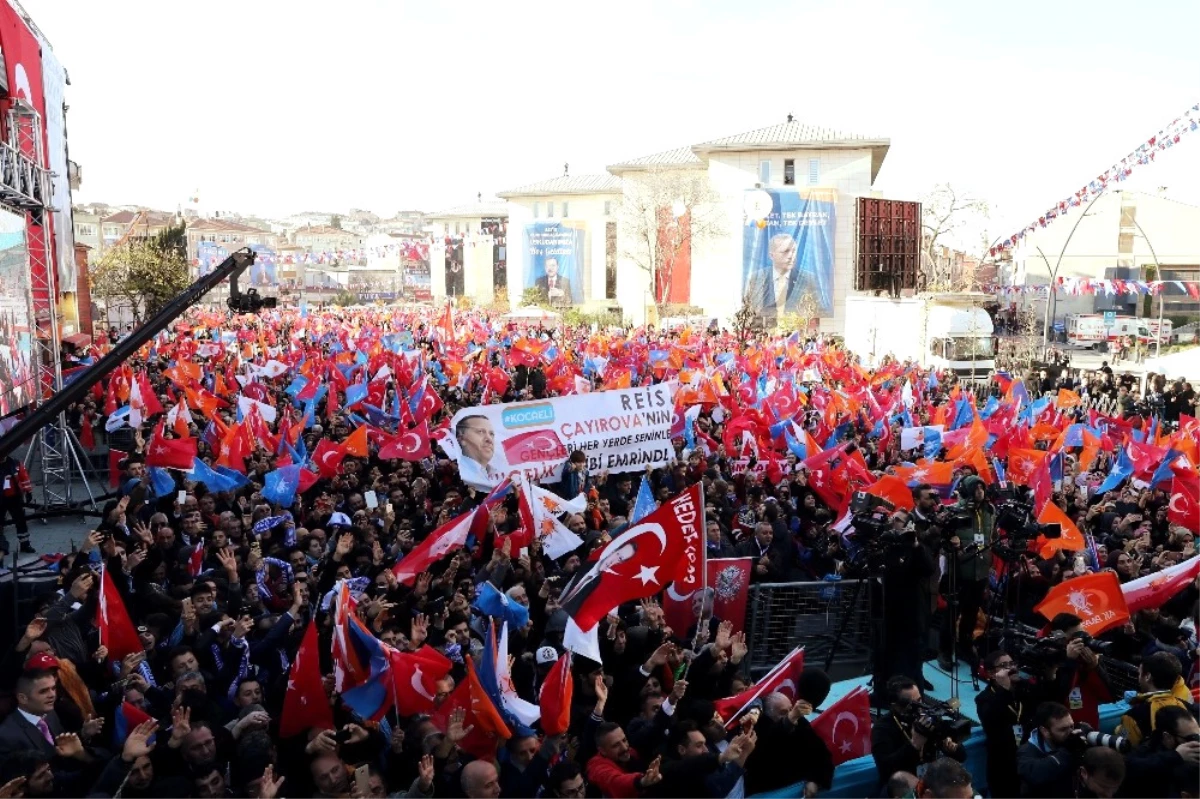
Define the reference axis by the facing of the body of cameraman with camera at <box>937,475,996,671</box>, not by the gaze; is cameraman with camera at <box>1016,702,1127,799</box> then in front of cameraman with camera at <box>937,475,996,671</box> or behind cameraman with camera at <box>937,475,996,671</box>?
in front

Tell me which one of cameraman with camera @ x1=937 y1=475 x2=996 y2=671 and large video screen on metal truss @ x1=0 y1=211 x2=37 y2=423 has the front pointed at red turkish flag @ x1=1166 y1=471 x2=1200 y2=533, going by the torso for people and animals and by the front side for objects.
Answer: the large video screen on metal truss

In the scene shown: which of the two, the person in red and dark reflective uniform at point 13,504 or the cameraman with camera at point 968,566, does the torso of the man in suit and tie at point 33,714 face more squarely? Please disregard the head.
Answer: the cameraman with camera

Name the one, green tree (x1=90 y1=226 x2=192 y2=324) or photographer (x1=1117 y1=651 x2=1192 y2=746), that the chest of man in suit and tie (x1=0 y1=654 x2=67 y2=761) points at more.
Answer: the photographer

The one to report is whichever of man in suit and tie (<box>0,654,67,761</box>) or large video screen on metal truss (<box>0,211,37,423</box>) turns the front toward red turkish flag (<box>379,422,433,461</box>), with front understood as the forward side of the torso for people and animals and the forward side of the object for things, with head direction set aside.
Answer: the large video screen on metal truss

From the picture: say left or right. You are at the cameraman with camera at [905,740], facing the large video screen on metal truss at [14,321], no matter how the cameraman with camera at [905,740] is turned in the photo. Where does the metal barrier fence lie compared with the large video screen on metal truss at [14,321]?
right

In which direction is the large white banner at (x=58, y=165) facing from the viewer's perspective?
to the viewer's right

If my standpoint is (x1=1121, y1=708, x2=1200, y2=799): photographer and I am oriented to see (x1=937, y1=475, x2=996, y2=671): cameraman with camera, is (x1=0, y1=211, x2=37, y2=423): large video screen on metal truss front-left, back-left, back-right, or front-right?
front-left

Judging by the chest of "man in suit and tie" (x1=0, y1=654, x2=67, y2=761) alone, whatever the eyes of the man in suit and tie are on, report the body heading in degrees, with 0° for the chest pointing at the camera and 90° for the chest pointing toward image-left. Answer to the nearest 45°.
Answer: approximately 315°

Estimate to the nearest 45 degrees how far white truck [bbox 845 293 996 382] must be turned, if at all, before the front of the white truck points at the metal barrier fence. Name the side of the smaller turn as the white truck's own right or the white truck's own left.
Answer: approximately 45° to the white truck's own right

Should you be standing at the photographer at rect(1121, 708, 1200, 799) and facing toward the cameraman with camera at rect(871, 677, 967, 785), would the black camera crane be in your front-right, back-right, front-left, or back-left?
front-right

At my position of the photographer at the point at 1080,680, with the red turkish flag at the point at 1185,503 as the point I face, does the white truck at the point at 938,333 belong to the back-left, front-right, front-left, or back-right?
front-left
